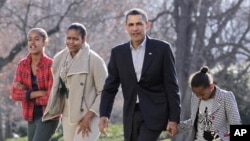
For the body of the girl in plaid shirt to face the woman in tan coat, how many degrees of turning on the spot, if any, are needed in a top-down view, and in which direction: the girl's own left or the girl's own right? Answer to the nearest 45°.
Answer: approximately 45° to the girl's own left

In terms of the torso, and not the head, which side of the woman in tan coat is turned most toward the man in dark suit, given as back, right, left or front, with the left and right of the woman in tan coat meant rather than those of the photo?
left

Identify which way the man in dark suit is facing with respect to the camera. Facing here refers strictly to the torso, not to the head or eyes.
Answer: toward the camera

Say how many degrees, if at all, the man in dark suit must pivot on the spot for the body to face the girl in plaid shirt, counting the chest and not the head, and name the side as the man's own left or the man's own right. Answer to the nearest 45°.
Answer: approximately 135° to the man's own right

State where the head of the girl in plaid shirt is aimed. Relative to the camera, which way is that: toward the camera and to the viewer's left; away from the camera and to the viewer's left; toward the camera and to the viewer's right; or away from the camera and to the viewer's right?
toward the camera and to the viewer's left

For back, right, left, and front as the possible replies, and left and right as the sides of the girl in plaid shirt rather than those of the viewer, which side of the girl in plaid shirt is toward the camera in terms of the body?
front

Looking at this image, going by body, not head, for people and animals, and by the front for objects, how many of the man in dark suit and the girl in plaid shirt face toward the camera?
2

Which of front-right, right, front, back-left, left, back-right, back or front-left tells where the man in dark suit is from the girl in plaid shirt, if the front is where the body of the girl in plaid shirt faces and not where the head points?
front-left

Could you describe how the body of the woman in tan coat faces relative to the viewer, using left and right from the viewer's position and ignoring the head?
facing the viewer and to the left of the viewer
